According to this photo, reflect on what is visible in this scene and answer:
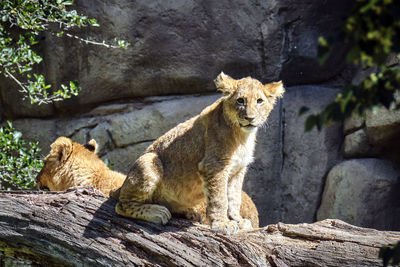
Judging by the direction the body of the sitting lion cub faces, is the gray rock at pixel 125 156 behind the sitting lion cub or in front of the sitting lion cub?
behind

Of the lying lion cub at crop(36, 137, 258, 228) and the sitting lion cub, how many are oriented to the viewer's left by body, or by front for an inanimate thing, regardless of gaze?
1

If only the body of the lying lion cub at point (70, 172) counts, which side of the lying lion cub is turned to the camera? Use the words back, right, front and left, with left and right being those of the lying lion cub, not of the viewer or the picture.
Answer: left

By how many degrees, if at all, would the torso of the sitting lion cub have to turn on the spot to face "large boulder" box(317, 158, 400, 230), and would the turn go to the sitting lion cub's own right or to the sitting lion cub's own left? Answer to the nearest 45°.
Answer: approximately 90° to the sitting lion cub's own left

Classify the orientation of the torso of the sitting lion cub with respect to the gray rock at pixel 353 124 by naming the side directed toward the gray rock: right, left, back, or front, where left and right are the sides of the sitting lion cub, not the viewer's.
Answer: left

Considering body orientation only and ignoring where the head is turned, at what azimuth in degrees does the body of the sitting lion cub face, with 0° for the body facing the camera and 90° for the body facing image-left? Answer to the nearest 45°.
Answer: approximately 315°

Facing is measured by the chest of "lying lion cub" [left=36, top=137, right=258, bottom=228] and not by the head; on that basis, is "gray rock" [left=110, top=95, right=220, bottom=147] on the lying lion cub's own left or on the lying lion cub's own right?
on the lying lion cub's own right

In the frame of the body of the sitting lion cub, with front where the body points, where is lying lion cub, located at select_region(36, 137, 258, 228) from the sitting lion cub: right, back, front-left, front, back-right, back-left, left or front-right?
back

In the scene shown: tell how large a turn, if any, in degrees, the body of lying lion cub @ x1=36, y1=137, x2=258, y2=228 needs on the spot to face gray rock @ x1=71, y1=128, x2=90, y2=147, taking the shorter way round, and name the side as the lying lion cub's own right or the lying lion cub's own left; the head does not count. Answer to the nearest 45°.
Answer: approximately 90° to the lying lion cub's own right

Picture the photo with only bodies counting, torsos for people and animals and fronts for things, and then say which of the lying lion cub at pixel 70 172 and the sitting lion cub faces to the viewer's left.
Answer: the lying lion cub

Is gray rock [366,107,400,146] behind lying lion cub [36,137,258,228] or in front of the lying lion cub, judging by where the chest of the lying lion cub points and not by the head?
behind

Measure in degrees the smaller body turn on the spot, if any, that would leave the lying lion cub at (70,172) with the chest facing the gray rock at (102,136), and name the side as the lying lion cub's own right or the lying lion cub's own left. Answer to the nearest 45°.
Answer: approximately 90° to the lying lion cub's own right

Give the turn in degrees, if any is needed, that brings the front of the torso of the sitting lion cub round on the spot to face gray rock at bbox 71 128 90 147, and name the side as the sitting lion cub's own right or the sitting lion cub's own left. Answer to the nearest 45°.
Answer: approximately 180°

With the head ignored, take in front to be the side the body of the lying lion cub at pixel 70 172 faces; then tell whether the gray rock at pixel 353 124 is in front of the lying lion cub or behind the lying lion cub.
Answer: behind

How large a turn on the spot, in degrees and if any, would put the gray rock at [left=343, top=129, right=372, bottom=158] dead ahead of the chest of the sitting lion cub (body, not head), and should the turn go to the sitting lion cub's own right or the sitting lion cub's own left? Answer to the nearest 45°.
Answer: approximately 90° to the sitting lion cub's own left
